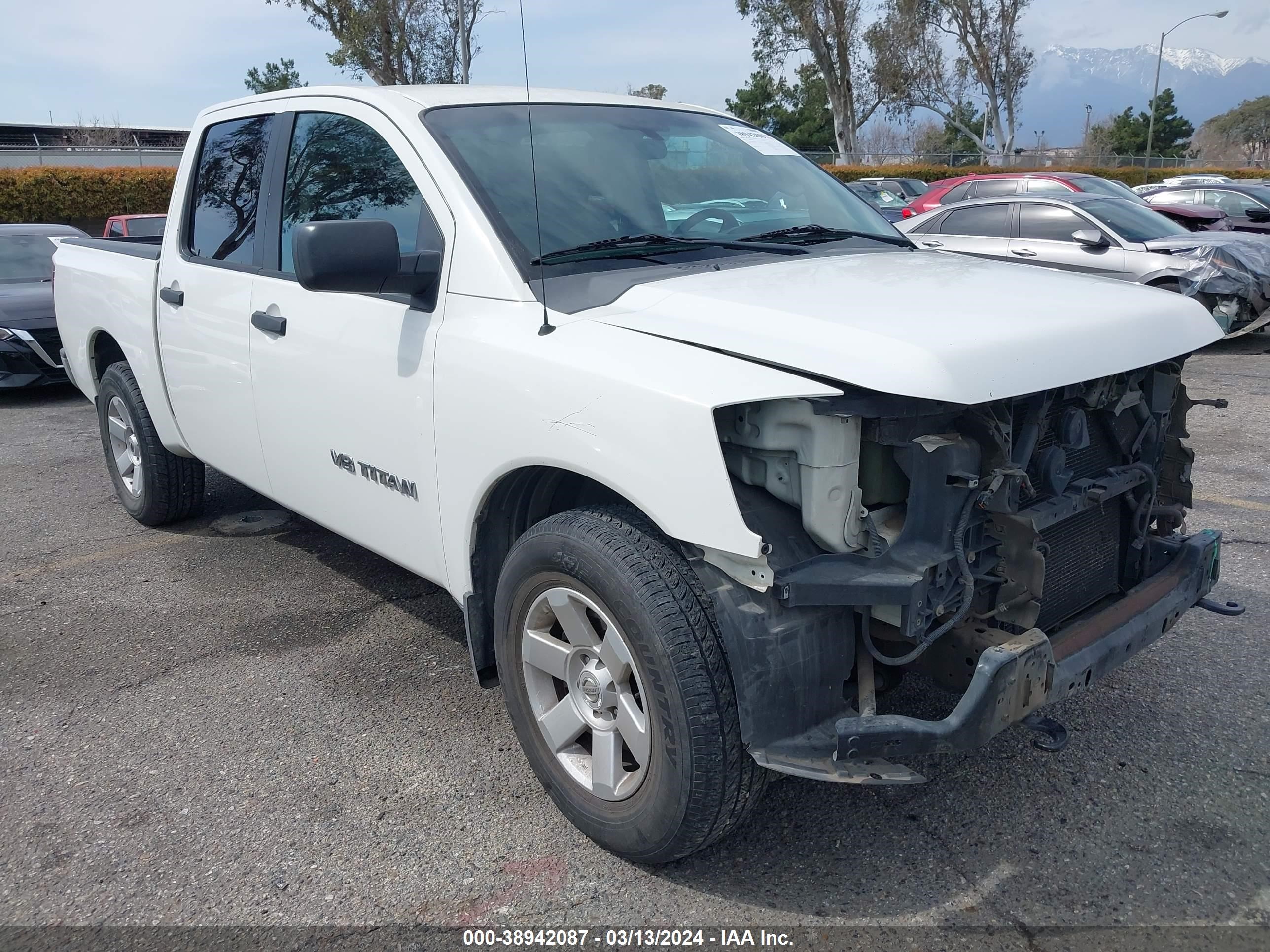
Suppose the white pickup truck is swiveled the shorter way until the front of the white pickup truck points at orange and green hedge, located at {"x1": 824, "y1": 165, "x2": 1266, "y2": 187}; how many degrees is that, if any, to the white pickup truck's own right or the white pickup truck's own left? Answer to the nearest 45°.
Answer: approximately 135° to the white pickup truck's own left

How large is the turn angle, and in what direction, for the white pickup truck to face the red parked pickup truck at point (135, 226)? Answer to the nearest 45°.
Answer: approximately 180°

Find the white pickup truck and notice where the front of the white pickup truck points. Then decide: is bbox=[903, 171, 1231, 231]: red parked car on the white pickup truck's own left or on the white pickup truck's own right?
on the white pickup truck's own left

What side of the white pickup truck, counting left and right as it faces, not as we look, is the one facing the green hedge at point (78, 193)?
back

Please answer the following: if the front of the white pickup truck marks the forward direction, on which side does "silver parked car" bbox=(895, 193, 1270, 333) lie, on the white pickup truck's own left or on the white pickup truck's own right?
on the white pickup truck's own left

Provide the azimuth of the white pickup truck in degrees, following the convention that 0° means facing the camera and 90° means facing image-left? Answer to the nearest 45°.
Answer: approximately 315°

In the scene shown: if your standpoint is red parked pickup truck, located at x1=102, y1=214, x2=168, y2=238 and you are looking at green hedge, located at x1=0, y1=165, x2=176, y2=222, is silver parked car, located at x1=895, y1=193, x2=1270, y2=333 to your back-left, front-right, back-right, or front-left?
back-right
